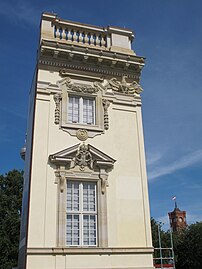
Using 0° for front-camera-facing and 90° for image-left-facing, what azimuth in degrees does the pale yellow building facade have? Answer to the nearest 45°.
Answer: approximately 0°

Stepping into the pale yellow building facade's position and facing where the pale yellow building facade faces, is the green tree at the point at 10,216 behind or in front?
behind
